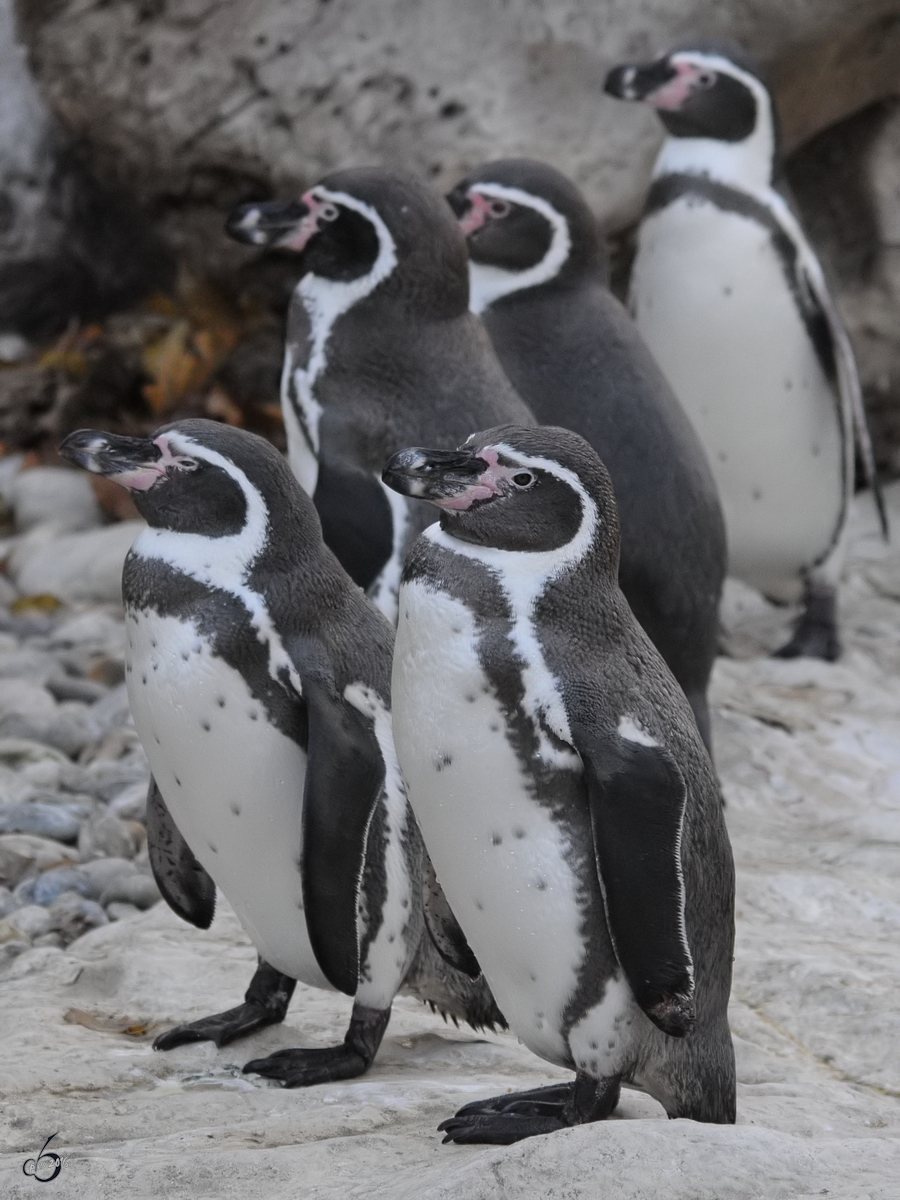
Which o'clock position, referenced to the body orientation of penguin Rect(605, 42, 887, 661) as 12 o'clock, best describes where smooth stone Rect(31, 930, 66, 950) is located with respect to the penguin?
The smooth stone is roughly at 11 o'clock from the penguin.

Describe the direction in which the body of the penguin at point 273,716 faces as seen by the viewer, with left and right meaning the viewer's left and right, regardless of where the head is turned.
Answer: facing the viewer and to the left of the viewer

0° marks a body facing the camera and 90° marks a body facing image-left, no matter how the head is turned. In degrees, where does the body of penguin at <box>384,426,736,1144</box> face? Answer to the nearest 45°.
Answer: approximately 90°

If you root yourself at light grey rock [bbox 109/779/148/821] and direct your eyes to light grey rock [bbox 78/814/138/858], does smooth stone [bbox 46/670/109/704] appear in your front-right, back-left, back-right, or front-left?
back-right

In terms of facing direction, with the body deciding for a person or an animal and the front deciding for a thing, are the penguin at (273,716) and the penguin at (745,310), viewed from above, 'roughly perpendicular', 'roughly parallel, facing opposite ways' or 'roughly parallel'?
roughly parallel

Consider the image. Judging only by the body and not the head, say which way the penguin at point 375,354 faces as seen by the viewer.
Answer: to the viewer's left

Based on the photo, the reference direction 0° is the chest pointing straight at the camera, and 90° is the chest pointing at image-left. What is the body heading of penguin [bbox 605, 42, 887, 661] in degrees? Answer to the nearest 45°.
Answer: approximately 45°
